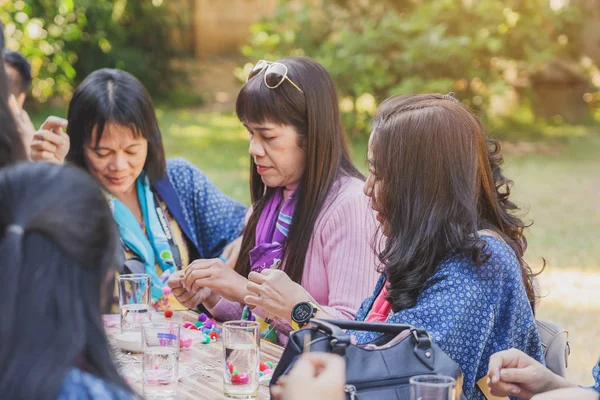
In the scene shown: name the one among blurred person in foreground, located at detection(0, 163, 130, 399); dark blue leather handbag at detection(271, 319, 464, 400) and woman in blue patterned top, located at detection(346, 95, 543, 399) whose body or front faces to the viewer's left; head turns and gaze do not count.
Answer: the woman in blue patterned top

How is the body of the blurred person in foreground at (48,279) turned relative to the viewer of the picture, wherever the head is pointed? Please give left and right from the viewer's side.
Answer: facing away from the viewer and to the right of the viewer

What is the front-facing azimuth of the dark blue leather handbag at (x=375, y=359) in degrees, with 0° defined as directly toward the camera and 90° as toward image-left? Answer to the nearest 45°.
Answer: approximately 0°

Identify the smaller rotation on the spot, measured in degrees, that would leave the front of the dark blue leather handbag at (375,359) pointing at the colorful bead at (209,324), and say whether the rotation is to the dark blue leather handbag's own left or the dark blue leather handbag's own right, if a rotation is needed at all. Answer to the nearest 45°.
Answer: approximately 135° to the dark blue leather handbag's own right

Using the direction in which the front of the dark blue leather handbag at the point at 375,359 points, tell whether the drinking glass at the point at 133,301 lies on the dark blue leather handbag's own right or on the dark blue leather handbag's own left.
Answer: on the dark blue leather handbag's own right

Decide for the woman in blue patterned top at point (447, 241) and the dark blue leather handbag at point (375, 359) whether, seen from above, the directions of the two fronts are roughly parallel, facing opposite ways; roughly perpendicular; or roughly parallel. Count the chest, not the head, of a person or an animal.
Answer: roughly perpendicular

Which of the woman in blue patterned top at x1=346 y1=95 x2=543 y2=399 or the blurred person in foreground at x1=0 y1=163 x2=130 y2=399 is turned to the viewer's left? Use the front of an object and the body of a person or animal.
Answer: the woman in blue patterned top

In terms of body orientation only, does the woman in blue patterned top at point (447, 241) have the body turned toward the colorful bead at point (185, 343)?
yes

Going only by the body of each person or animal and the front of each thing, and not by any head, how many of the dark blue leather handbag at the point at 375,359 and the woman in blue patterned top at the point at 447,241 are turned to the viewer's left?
1

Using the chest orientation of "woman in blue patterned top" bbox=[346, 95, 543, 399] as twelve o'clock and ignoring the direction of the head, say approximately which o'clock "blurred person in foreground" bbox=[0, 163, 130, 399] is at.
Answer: The blurred person in foreground is roughly at 10 o'clock from the woman in blue patterned top.

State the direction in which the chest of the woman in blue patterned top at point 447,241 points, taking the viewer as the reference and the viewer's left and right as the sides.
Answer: facing to the left of the viewer
